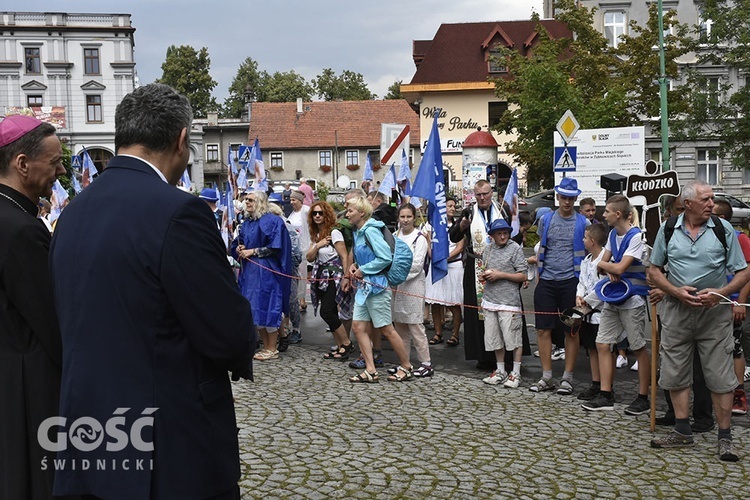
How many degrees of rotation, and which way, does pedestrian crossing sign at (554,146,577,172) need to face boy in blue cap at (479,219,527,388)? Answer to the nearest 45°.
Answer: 0° — it already faces them

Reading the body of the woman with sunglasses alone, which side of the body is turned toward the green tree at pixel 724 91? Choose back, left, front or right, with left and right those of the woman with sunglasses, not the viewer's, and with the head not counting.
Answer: back

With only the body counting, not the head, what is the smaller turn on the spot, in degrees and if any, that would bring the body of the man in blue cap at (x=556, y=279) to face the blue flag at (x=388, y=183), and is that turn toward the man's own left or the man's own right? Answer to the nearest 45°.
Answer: approximately 135° to the man's own right

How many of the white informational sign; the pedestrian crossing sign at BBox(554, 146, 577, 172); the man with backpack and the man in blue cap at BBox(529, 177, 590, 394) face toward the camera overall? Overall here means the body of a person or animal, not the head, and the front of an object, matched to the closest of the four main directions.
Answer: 4

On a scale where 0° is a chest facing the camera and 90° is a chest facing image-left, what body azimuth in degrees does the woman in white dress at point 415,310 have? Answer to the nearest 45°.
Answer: approximately 45°

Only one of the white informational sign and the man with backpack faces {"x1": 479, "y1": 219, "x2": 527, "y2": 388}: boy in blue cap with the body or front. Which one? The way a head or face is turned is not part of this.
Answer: the white informational sign

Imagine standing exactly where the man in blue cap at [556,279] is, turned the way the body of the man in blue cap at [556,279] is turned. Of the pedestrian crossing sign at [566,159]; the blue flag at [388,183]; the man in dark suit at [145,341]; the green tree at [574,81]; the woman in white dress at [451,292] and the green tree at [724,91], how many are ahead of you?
1

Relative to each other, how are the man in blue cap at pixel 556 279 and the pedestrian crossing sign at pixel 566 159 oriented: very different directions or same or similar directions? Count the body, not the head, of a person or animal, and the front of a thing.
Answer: same or similar directions

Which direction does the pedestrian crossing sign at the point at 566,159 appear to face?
toward the camera

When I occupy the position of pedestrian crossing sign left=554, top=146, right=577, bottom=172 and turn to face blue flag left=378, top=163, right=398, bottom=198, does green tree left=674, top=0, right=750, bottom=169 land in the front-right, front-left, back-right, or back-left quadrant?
back-right

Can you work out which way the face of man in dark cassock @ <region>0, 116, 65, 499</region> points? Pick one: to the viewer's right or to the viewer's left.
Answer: to the viewer's right

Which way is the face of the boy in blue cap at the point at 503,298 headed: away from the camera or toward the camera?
toward the camera

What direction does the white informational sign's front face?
toward the camera

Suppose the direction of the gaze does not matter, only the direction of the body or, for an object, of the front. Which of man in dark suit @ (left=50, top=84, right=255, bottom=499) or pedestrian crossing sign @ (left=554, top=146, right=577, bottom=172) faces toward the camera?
the pedestrian crossing sign
